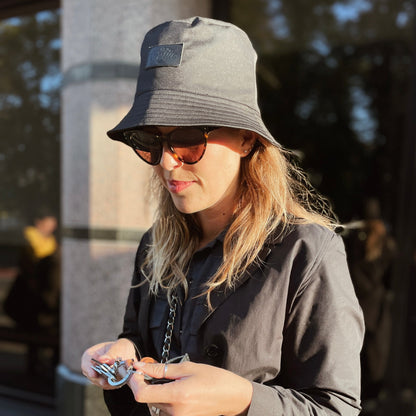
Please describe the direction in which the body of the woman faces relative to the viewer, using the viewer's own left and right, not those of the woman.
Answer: facing the viewer and to the left of the viewer

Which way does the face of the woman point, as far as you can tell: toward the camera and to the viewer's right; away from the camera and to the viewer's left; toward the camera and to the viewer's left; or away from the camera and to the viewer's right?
toward the camera and to the viewer's left

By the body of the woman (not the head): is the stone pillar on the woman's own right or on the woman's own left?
on the woman's own right
